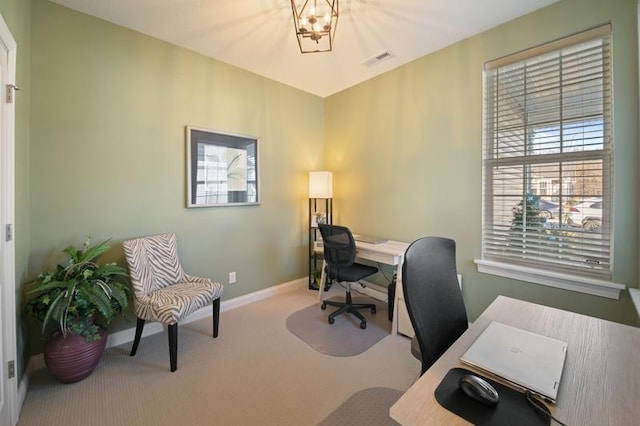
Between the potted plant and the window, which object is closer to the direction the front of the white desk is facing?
the potted plant

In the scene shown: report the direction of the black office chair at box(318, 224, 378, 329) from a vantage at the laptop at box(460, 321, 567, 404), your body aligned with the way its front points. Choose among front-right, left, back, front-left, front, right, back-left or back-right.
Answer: front

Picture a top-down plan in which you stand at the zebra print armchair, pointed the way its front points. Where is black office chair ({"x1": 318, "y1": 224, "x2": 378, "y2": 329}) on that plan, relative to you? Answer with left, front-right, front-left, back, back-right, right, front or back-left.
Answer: front-left

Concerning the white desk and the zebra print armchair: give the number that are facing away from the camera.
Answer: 0

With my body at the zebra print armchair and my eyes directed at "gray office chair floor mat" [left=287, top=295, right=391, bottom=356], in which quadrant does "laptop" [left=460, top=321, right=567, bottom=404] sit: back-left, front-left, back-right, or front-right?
front-right

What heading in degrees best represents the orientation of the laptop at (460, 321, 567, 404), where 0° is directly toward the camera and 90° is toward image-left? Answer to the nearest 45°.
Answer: approximately 135°

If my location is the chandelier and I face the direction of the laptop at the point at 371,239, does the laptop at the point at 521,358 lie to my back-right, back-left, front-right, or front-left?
back-right

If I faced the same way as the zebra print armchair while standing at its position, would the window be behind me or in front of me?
in front

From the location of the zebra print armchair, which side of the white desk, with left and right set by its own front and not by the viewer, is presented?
front
